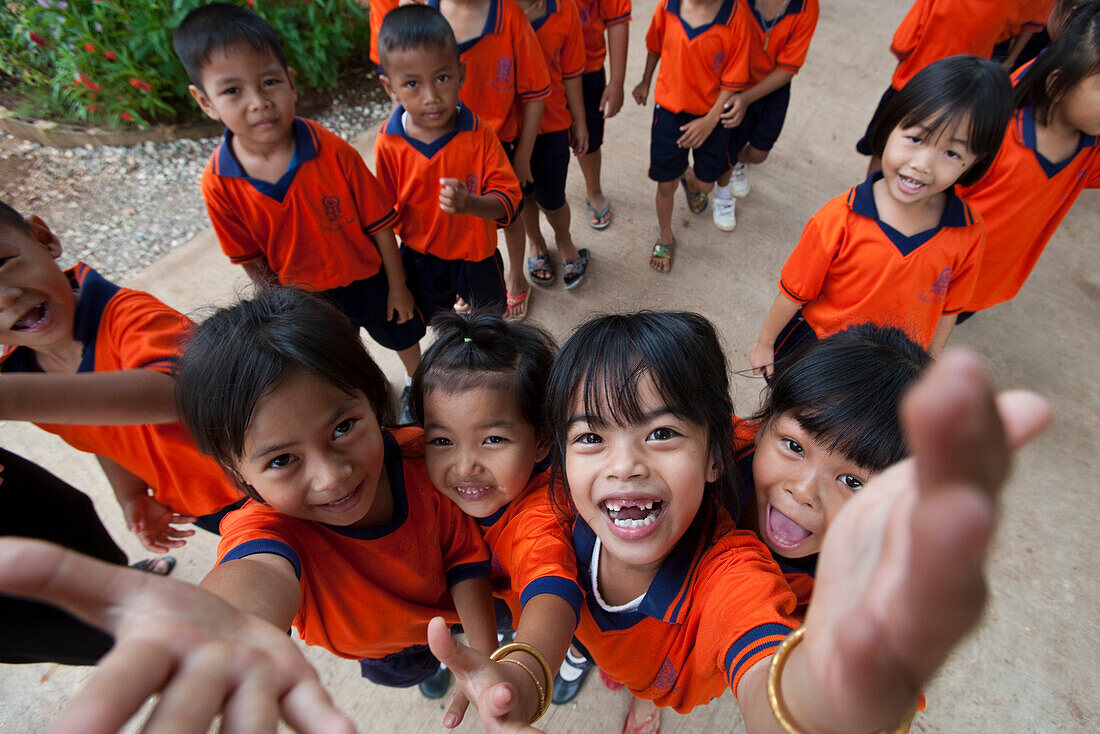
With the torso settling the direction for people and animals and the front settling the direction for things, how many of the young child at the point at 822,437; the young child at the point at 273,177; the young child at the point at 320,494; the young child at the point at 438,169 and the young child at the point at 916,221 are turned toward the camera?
5

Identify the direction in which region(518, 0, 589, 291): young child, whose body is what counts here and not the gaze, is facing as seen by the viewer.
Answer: toward the camera

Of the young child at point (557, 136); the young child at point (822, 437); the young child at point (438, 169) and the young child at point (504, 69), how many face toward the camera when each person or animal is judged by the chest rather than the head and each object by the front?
4

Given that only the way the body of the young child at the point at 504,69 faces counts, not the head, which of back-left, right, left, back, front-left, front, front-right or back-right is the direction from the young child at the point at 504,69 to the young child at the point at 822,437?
front

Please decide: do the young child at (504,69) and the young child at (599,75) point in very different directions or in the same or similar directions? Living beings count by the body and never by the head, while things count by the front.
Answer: same or similar directions

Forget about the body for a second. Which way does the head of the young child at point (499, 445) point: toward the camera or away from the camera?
toward the camera

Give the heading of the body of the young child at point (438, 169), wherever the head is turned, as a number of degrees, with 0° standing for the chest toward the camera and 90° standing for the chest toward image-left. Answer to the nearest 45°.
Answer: approximately 0°

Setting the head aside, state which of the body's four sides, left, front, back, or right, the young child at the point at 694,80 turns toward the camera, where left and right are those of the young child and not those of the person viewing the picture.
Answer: front

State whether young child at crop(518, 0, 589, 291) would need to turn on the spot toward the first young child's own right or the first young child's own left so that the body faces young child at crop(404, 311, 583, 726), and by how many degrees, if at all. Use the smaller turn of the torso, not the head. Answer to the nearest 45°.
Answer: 0° — they already face them

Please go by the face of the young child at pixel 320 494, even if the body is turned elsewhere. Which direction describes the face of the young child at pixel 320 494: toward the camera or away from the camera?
toward the camera

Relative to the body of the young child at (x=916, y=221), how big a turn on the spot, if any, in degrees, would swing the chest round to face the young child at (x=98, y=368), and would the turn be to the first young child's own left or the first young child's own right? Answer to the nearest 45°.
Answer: approximately 45° to the first young child's own right

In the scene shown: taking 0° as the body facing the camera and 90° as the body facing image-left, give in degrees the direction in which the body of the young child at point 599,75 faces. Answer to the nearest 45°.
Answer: approximately 0°

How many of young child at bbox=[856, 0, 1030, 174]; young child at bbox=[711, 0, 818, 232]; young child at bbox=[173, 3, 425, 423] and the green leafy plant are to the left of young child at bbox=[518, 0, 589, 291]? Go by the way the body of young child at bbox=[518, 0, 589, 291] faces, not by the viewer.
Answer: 2
